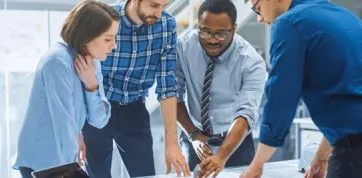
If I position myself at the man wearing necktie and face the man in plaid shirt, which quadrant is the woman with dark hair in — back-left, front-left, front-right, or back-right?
front-left

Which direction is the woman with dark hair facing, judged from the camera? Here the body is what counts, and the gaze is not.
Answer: to the viewer's right

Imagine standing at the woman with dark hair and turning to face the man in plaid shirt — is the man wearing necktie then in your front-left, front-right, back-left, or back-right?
front-right

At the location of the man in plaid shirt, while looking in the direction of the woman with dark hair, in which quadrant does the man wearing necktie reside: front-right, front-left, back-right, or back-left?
back-left

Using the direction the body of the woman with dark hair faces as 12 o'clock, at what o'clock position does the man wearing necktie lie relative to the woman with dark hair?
The man wearing necktie is roughly at 11 o'clock from the woman with dark hair.

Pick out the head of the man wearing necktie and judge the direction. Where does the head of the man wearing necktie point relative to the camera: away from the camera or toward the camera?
toward the camera

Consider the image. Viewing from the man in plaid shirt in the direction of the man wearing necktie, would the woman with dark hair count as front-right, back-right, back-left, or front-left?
back-right
